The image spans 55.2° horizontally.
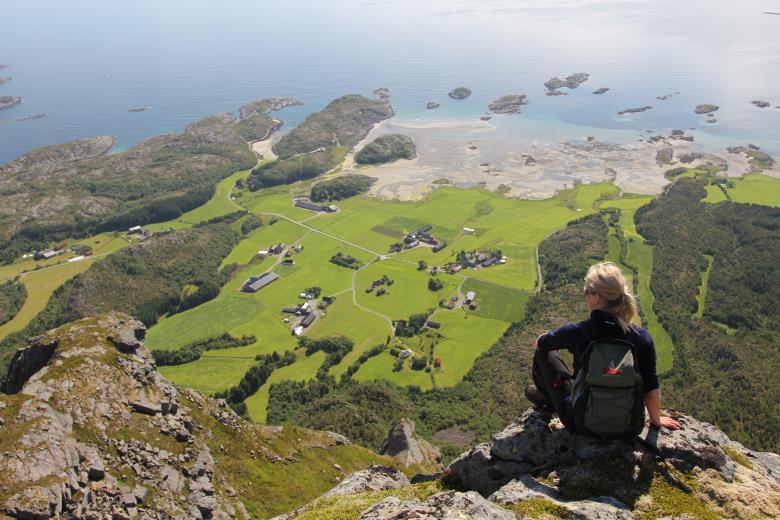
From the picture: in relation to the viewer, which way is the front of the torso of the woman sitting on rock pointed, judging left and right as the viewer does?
facing away from the viewer and to the left of the viewer

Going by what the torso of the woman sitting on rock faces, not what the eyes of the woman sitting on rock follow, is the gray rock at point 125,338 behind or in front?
in front
